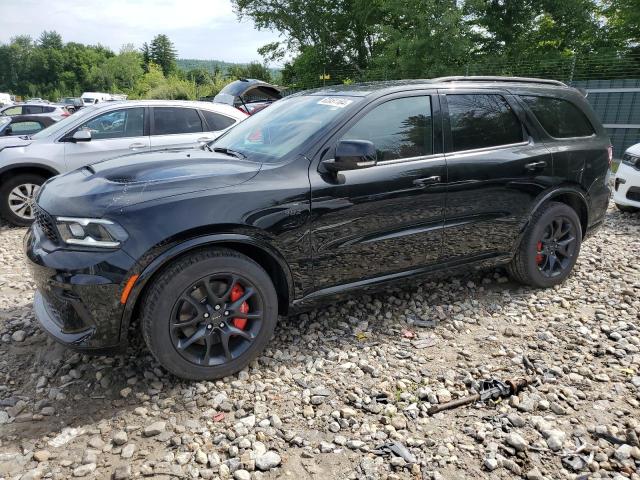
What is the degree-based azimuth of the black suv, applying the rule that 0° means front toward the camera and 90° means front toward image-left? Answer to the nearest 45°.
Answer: approximately 45°

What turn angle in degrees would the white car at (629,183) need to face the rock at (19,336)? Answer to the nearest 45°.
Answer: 0° — it already faces it

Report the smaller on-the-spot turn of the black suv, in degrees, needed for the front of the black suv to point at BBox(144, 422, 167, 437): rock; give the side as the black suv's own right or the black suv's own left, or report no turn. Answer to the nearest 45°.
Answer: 0° — it already faces it

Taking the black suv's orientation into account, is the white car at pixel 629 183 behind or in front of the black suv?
behind

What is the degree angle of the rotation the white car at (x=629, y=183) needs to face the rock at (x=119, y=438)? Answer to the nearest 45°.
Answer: approximately 45° to its left

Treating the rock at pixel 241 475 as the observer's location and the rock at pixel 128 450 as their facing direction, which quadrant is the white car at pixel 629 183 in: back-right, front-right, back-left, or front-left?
back-right

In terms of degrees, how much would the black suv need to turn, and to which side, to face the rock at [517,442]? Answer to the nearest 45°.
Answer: approximately 90° to its left

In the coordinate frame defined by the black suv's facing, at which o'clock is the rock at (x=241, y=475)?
The rock is roughly at 11 o'clock from the black suv.
